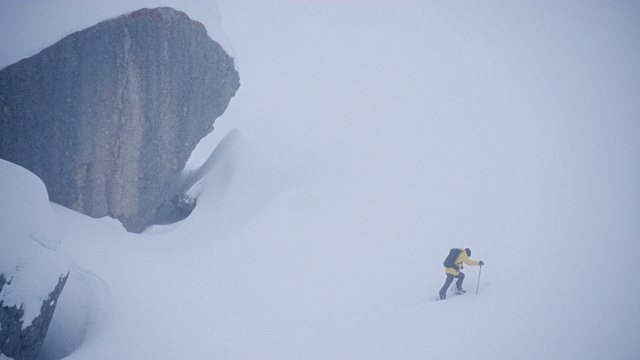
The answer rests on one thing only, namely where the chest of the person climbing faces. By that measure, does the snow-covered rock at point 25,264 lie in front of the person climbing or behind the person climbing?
behind

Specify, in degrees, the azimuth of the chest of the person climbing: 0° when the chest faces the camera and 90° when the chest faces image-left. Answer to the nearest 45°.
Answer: approximately 270°
